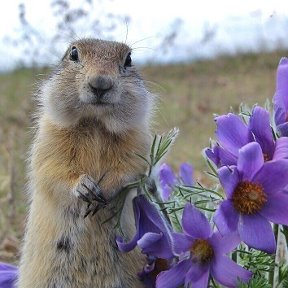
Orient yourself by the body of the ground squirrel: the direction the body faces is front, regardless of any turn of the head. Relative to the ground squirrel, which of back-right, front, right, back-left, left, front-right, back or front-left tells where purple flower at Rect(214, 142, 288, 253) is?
front-left

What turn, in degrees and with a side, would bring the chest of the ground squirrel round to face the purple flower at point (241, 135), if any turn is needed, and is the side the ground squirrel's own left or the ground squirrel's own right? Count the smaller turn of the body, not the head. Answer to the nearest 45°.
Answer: approximately 45° to the ground squirrel's own left

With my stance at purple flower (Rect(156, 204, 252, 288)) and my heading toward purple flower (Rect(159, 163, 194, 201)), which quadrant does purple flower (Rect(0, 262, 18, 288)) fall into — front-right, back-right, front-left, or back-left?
front-left

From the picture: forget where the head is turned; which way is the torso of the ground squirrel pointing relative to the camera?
toward the camera
